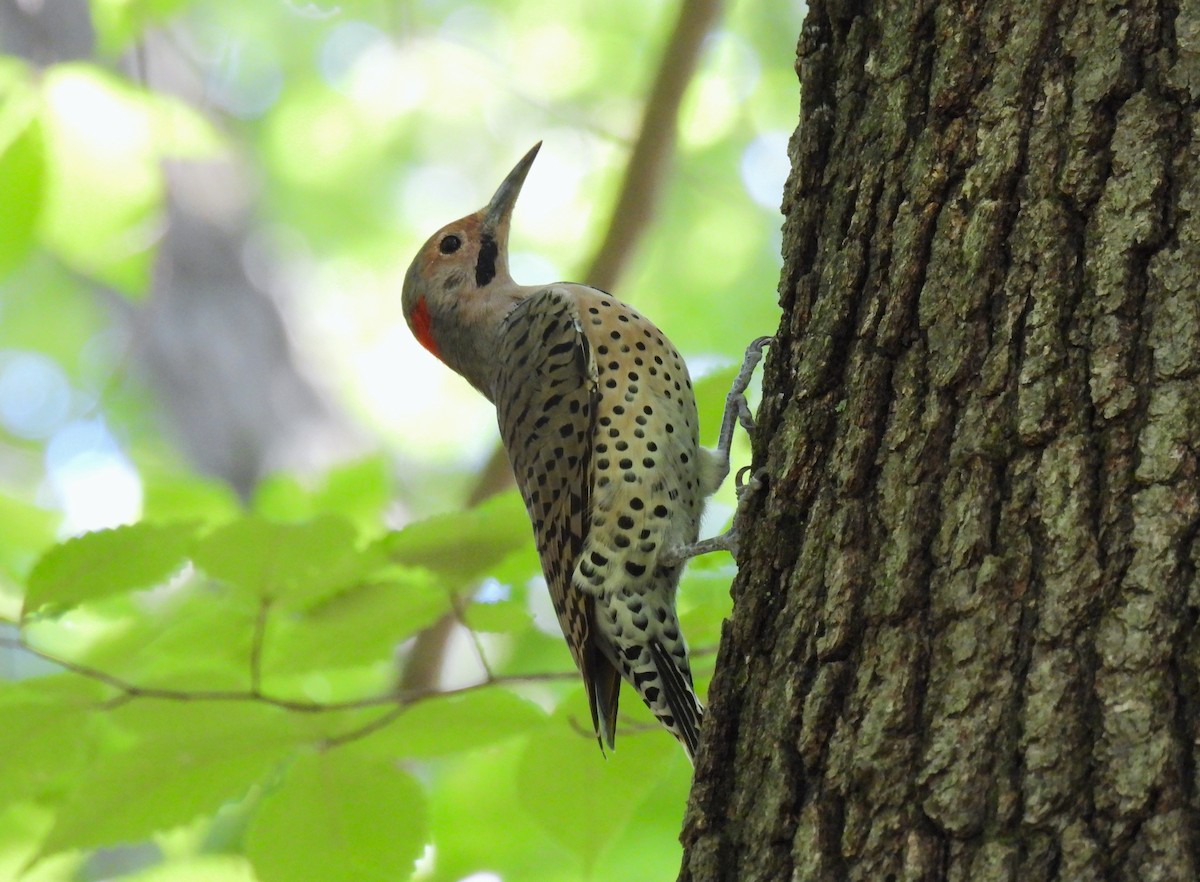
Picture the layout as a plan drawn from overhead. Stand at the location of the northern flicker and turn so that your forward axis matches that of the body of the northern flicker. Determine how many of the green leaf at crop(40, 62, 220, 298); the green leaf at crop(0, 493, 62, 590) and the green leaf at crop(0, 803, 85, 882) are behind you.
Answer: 3

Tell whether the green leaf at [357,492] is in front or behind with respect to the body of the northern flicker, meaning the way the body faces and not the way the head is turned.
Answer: behind

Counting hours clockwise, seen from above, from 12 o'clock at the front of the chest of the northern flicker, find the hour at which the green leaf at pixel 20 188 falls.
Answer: The green leaf is roughly at 8 o'clock from the northern flicker.

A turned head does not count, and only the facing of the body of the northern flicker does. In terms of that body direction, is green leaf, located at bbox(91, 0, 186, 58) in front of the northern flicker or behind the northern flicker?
behind

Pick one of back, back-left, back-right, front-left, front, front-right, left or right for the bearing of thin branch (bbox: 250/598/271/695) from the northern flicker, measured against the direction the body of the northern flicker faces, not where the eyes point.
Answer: back-right

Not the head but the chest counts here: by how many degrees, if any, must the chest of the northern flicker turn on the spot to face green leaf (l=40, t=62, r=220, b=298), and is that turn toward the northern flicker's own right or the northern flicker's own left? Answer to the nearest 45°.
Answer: approximately 180°

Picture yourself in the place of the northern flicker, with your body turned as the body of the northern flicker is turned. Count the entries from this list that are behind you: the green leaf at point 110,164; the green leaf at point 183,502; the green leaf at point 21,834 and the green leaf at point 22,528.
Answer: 4

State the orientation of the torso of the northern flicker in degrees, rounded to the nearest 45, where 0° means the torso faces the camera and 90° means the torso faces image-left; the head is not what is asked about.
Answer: approximately 270°

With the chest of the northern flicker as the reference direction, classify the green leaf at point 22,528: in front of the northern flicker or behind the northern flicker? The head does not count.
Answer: behind
